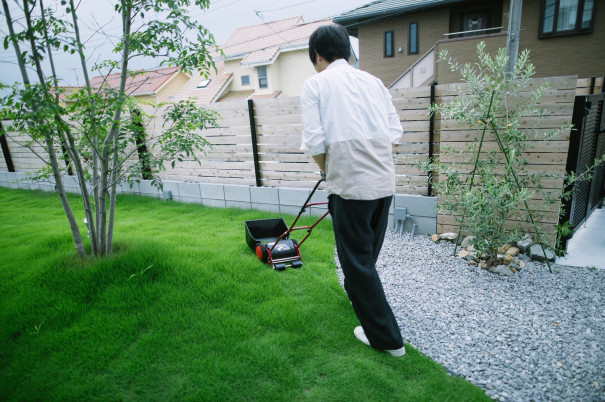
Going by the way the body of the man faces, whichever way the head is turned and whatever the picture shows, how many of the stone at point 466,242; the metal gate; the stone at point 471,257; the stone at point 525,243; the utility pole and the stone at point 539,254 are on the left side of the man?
0

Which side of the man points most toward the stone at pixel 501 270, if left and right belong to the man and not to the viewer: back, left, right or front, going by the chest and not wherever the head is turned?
right

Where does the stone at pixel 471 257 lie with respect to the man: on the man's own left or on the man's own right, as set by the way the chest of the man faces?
on the man's own right

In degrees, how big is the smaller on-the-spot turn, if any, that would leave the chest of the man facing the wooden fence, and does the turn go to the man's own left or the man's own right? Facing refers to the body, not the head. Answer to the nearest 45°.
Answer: approximately 45° to the man's own right

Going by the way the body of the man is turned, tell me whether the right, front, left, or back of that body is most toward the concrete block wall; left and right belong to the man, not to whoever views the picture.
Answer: front

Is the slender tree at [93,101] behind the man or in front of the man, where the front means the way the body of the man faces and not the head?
in front

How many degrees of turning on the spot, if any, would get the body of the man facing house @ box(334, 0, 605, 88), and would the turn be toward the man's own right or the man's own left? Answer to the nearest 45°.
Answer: approximately 45° to the man's own right

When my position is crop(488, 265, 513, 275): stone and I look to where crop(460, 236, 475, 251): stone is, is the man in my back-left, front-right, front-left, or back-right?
back-left

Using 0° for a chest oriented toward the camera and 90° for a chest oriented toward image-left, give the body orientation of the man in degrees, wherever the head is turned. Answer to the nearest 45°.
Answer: approximately 135°

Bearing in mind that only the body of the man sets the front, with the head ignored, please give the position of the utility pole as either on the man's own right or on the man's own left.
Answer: on the man's own right

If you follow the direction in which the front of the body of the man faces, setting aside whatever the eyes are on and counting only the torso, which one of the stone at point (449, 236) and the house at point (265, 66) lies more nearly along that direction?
the house

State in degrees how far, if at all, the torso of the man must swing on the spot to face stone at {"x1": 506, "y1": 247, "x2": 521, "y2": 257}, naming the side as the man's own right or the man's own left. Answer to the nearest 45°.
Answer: approximately 90° to the man's own right

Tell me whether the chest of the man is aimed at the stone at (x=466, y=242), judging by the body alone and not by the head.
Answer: no

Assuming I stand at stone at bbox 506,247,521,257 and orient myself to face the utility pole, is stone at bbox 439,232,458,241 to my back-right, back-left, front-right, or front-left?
front-left

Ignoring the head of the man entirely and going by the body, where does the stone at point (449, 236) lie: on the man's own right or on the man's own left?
on the man's own right

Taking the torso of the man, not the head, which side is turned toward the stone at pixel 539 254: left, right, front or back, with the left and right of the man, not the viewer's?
right

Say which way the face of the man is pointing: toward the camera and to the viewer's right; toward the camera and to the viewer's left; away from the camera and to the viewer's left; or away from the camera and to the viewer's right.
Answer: away from the camera and to the viewer's left

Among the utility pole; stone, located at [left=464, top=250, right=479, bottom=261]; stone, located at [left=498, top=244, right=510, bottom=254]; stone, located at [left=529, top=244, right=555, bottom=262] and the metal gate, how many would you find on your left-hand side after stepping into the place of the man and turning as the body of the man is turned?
0

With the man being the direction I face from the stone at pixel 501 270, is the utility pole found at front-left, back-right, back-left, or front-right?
back-right
